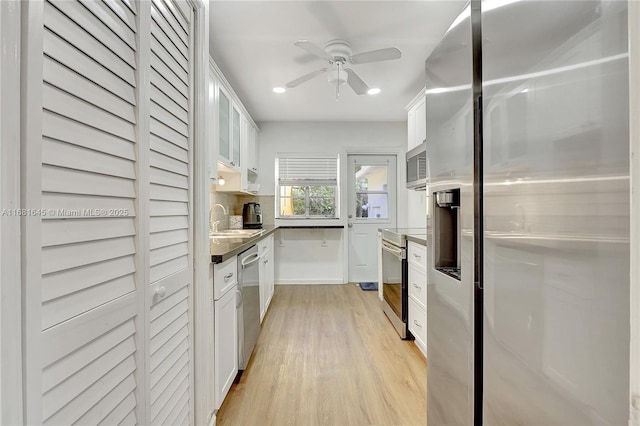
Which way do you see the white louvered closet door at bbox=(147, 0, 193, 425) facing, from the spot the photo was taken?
facing the viewer and to the right of the viewer

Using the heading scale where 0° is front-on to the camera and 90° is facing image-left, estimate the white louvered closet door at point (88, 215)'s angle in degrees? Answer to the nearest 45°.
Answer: approximately 315°

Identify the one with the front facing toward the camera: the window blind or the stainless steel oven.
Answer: the window blind

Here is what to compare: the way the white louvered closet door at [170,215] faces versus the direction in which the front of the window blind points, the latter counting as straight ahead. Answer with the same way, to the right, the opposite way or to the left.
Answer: to the left

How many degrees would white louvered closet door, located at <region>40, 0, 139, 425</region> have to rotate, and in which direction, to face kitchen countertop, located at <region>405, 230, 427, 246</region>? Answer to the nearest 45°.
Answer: approximately 45° to its left

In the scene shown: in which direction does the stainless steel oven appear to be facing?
to the viewer's left

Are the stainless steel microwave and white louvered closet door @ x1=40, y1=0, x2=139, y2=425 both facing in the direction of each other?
no

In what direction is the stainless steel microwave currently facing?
to the viewer's left

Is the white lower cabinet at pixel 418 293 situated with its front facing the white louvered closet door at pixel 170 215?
no

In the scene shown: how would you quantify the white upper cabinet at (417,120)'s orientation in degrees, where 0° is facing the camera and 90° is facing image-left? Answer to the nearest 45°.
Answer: approximately 90°

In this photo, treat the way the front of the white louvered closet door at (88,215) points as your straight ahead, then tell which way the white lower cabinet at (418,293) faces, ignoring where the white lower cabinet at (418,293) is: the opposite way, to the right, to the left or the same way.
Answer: the opposite way

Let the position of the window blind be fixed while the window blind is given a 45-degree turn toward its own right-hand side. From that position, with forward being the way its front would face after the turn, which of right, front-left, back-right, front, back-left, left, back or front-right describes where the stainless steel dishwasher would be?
front-left

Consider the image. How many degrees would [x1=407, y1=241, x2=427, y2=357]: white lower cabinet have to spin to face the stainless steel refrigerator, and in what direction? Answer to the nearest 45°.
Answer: approximately 90° to its left

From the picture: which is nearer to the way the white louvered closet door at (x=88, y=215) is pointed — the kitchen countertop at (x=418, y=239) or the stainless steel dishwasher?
the kitchen countertop

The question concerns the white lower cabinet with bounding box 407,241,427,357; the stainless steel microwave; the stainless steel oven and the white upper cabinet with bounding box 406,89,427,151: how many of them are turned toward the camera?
0

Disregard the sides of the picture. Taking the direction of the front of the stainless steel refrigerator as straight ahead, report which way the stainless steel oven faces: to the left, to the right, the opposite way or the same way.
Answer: the same way

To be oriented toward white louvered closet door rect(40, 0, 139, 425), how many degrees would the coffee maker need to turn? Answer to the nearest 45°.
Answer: approximately 45° to its right

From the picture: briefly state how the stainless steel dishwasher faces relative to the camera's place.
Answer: facing to the right of the viewer

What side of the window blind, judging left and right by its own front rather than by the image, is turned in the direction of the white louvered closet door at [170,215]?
front

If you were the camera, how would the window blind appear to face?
facing the viewer

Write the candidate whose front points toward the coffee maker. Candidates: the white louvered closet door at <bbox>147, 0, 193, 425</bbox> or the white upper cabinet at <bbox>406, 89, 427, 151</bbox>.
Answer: the white upper cabinet

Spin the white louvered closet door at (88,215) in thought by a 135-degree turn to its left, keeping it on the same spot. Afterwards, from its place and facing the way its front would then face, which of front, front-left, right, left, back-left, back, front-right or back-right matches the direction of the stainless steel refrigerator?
back-right
